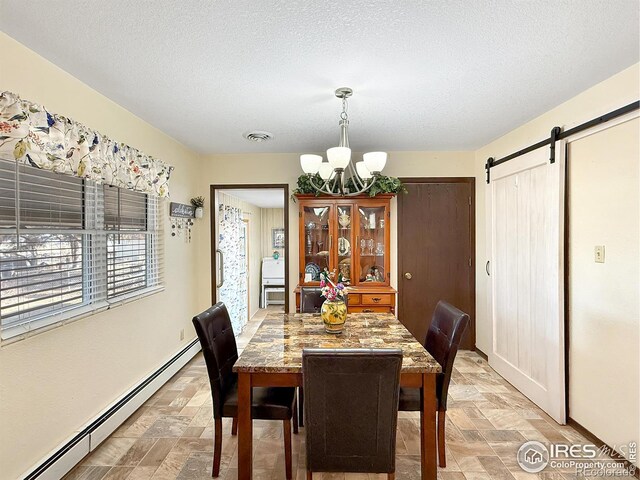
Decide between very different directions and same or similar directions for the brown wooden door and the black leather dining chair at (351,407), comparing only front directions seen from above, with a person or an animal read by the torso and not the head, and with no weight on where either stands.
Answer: very different directions

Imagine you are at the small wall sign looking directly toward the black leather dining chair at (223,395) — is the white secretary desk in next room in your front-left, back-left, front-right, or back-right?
back-left

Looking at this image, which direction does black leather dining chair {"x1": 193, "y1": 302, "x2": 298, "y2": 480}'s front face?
to the viewer's right

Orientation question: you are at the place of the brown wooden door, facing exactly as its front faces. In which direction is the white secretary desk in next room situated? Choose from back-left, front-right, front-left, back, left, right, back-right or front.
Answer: back-right

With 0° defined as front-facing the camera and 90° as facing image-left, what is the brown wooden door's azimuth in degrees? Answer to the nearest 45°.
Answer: approximately 0°

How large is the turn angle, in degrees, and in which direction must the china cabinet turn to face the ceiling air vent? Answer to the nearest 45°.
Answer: approximately 45° to its right

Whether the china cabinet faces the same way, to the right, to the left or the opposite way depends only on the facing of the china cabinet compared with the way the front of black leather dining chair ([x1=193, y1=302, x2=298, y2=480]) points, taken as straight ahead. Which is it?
to the right

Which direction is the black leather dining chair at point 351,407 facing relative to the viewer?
away from the camera

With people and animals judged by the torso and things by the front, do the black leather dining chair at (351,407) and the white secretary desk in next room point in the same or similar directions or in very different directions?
very different directions

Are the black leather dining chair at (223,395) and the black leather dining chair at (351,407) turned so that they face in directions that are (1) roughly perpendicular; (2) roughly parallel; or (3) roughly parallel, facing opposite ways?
roughly perpendicular
